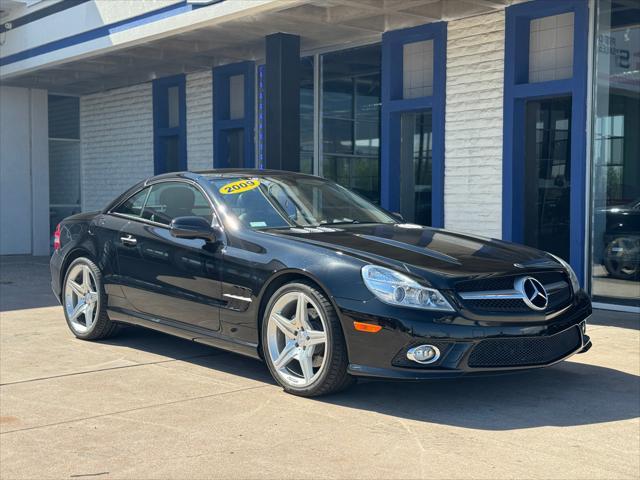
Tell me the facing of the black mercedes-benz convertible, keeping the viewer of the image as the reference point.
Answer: facing the viewer and to the right of the viewer

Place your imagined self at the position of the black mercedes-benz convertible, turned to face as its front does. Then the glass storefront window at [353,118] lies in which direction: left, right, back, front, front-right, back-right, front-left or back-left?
back-left

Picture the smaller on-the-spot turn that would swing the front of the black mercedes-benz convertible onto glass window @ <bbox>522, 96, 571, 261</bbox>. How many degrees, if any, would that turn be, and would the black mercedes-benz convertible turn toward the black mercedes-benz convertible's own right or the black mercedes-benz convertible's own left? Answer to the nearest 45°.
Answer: approximately 90° to the black mercedes-benz convertible's own left

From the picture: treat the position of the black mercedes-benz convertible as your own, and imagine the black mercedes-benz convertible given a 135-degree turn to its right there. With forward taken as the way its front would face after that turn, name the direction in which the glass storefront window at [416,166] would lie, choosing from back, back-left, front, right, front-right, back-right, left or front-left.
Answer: right

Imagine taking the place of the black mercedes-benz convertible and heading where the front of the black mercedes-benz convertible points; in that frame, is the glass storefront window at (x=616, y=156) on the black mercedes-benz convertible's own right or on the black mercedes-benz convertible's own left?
on the black mercedes-benz convertible's own left

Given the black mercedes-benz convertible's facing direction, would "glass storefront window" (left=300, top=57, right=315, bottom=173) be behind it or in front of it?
behind
